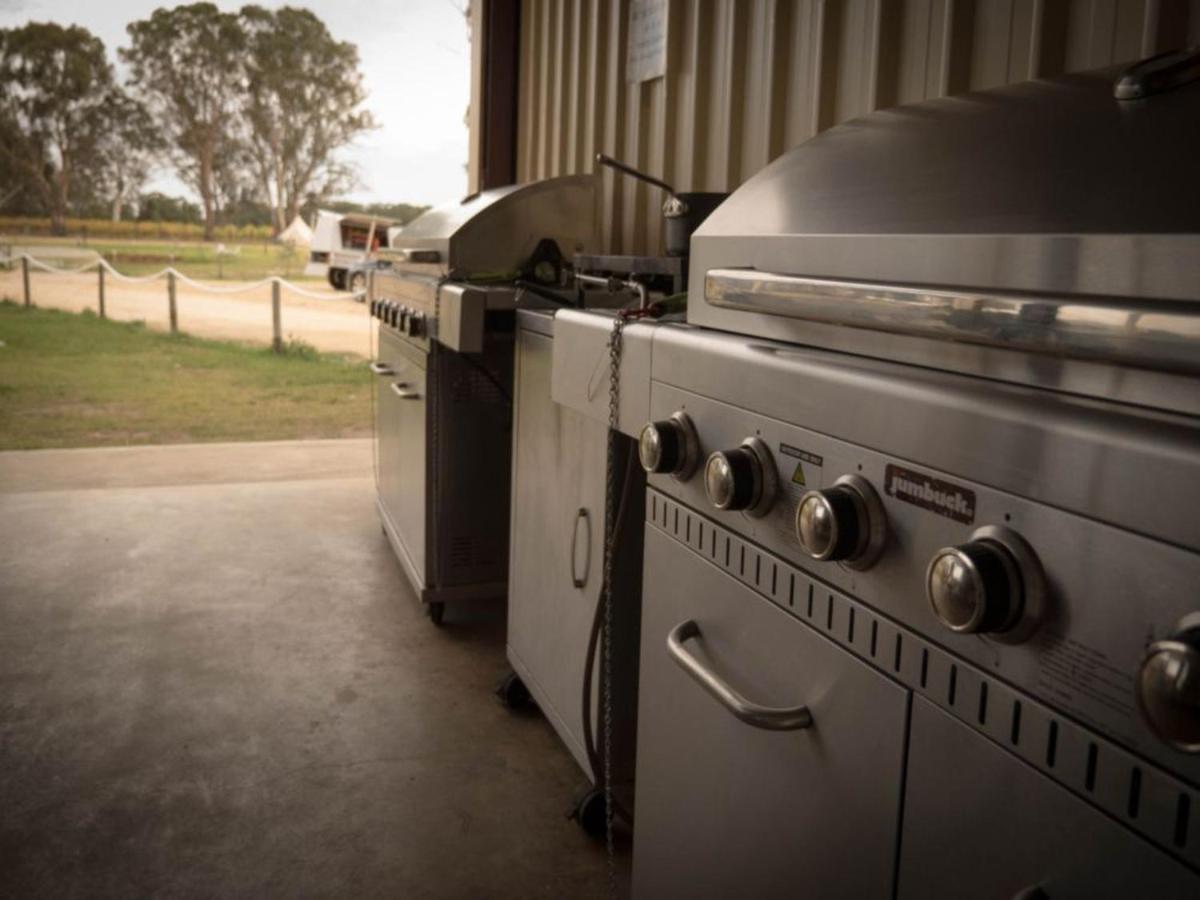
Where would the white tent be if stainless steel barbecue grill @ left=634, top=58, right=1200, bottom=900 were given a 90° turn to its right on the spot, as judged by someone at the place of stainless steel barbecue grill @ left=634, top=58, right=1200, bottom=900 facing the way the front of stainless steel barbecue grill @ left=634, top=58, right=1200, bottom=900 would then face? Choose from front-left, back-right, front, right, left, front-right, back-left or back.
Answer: front

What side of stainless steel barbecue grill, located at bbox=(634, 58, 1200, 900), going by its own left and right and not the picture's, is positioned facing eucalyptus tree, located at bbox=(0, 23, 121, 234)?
right

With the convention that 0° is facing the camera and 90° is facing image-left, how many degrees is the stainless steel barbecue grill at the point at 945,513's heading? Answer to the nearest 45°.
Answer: approximately 45°

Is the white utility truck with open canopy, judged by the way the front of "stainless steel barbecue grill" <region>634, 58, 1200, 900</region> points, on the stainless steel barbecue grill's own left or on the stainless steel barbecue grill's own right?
on the stainless steel barbecue grill's own right

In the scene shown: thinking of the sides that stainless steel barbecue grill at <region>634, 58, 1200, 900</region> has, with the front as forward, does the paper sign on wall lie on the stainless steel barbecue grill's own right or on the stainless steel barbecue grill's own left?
on the stainless steel barbecue grill's own right
